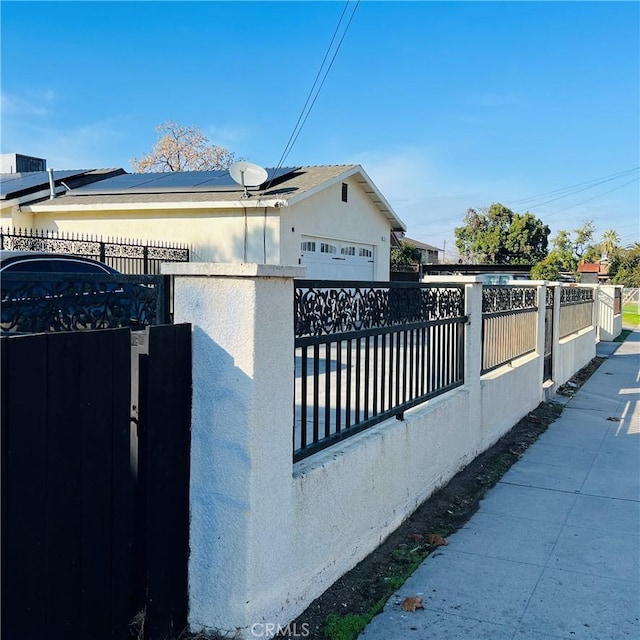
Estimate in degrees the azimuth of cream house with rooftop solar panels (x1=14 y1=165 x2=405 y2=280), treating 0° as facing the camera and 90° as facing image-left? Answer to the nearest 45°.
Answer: approximately 315°

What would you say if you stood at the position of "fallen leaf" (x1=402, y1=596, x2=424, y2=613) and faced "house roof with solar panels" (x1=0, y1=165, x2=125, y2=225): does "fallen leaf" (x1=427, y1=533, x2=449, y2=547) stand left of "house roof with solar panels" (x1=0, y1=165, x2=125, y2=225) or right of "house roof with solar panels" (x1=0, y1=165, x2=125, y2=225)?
right

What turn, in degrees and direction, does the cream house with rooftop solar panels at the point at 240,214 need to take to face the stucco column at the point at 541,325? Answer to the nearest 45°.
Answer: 0° — it already faces it

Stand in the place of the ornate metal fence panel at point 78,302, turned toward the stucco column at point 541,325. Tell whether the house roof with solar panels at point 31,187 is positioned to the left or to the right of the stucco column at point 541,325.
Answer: left

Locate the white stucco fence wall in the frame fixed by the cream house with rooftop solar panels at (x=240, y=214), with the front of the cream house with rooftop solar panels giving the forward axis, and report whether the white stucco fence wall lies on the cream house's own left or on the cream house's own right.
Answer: on the cream house's own right
